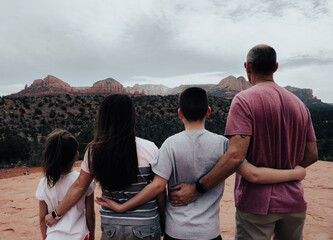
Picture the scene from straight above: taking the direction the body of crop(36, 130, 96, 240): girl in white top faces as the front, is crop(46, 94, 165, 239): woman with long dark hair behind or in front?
behind

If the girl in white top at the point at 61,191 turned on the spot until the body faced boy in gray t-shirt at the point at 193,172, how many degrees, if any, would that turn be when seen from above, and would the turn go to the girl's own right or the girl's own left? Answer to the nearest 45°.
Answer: approximately 135° to the girl's own right

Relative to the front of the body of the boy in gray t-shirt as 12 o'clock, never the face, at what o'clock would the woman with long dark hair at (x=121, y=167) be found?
The woman with long dark hair is roughly at 9 o'clock from the boy in gray t-shirt.

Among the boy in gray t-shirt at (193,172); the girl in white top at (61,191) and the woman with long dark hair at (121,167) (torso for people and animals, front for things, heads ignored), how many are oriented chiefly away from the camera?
3

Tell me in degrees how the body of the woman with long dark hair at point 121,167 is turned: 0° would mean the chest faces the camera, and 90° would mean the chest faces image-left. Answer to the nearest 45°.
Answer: approximately 180°

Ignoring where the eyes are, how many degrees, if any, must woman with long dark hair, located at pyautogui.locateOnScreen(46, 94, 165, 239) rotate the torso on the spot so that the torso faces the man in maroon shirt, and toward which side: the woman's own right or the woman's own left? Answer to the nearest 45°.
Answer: approximately 90° to the woman's own right

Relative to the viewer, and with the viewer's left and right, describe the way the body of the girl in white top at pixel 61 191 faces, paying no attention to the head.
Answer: facing away from the viewer

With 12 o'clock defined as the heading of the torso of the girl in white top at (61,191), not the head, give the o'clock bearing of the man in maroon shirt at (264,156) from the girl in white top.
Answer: The man in maroon shirt is roughly at 4 o'clock from the girl in white top.

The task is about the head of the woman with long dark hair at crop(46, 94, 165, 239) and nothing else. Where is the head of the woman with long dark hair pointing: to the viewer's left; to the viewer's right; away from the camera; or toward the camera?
away from the camera

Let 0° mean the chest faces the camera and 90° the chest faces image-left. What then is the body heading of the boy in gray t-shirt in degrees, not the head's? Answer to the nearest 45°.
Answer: approximately 180°

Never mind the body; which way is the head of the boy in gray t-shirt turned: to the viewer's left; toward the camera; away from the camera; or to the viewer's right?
away from the camera
